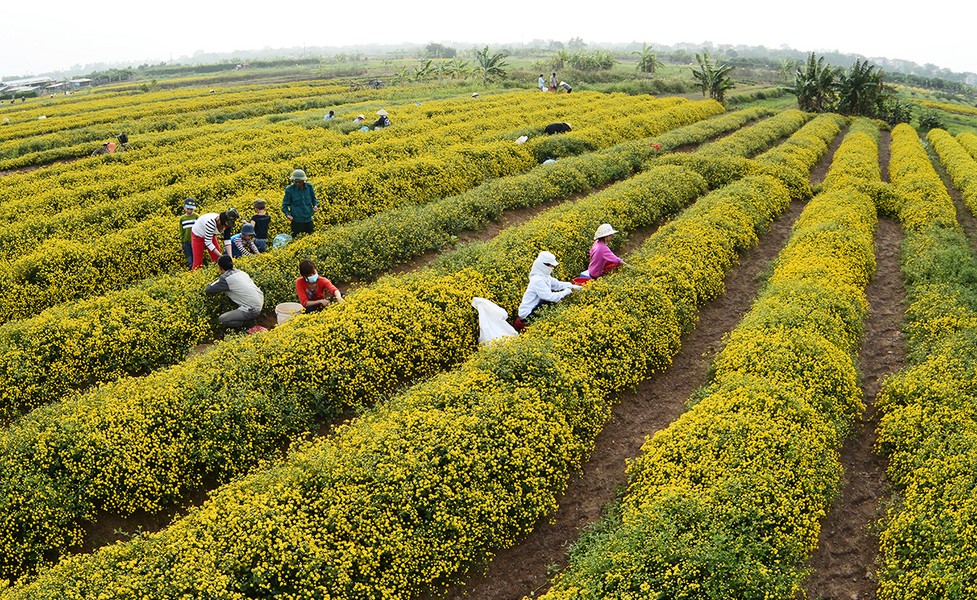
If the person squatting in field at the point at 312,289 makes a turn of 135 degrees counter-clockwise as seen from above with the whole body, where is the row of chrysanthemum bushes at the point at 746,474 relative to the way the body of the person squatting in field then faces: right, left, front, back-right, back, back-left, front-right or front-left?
back-right

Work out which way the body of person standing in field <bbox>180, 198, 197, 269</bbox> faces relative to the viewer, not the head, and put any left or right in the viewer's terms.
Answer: facing the viewer

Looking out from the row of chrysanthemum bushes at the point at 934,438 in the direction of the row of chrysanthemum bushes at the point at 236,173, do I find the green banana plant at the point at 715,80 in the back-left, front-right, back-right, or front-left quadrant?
front-right

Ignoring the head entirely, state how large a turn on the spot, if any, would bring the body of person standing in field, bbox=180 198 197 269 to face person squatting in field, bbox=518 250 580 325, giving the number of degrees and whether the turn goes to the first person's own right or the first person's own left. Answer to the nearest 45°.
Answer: approximately 45° to the first person's own left

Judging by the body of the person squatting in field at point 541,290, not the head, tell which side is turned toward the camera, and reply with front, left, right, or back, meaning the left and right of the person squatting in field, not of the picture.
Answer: right

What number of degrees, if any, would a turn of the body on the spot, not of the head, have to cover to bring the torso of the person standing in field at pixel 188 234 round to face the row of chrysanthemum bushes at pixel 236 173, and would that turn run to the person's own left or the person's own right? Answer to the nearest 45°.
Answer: approximately 180°

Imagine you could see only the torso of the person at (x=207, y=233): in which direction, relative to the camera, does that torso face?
to the viewer's right

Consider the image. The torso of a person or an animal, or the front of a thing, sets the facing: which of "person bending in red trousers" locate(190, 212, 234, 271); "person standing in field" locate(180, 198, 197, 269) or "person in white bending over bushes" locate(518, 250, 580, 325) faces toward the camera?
the person standing in field

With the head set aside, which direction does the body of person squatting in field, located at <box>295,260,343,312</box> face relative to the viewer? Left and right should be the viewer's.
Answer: facing the viewer and to the right of the viewer

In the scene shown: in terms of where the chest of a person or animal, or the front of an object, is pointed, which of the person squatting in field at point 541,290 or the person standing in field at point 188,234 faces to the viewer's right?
the person squatting in field

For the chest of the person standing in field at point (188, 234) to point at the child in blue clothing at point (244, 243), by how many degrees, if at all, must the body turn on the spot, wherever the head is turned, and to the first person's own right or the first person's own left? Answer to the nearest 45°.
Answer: approximately 45° to the first person's own left

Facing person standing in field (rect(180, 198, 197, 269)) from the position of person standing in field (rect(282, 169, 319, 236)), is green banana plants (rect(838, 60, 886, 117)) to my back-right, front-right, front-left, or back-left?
back-right
